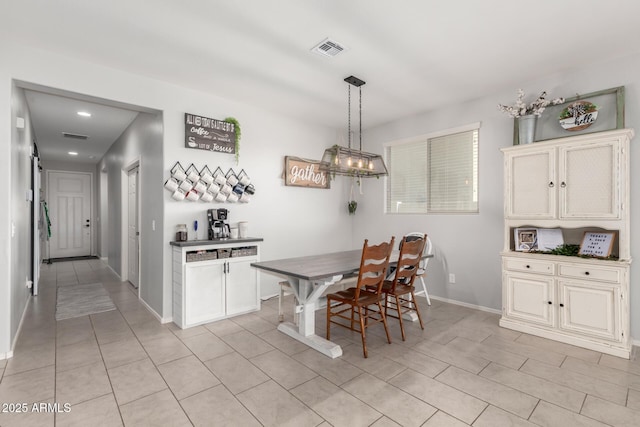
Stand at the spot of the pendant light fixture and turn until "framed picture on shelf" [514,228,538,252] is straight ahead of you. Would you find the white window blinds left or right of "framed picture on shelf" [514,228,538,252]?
left

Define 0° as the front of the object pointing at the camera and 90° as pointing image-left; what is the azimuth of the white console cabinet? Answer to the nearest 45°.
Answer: approximately 315°

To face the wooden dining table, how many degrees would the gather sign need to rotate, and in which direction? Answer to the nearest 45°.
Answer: approximately 45° to its right

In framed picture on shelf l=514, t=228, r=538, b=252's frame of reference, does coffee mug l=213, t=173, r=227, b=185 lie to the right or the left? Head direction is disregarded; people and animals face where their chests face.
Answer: on its right

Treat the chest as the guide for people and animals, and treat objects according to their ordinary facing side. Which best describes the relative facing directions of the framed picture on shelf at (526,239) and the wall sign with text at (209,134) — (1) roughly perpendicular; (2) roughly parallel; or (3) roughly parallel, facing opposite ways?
roughly perpendicular

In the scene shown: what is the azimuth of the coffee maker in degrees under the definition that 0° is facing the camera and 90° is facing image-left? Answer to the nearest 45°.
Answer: approximately 315°

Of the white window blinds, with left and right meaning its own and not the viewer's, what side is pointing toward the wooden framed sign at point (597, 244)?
left

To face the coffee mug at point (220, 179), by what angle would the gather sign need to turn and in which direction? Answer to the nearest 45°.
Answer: approximately 90° to its right

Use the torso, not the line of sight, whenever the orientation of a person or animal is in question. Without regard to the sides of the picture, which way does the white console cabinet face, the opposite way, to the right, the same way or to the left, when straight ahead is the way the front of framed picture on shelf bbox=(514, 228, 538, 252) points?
to the left

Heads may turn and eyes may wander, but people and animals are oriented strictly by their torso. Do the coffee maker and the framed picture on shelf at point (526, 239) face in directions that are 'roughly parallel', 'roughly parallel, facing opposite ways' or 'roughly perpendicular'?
roughly perpendicular

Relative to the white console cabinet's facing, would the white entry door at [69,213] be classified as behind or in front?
behind
